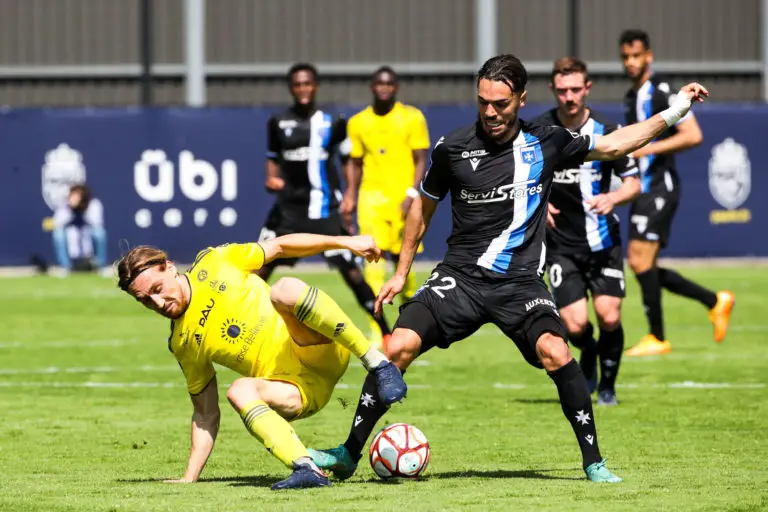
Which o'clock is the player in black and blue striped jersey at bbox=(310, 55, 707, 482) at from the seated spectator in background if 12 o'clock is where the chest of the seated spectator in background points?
The player in black and blue striped jersey is roughly at 12 o'clock from the seated spectator in background.

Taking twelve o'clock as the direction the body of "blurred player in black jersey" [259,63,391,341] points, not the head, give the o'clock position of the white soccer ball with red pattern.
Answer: The white soccer ball with red pattern is roughly at 12 o'clock from the blurred player in black jersey.

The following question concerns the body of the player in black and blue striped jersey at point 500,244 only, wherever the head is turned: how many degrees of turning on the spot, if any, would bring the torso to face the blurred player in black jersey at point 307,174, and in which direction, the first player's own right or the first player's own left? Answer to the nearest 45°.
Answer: approximately 180°

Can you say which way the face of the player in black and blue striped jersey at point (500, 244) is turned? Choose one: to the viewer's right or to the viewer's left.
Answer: to the viewer's left

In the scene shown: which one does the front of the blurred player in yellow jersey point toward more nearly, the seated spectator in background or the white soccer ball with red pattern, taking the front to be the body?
the white soccer ball with red pattern

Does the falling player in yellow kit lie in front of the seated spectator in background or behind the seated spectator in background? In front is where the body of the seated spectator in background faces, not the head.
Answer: in front

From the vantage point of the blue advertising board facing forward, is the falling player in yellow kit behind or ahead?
ahead

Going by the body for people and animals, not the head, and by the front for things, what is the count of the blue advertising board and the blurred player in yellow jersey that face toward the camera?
2
